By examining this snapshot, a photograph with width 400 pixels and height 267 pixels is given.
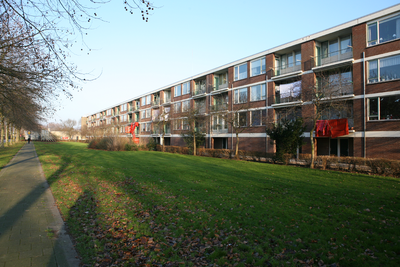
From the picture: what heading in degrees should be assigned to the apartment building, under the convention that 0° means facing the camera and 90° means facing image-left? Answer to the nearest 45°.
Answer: approximately 45°

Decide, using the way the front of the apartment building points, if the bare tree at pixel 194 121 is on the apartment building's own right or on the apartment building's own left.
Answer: on the apartment building's own right
